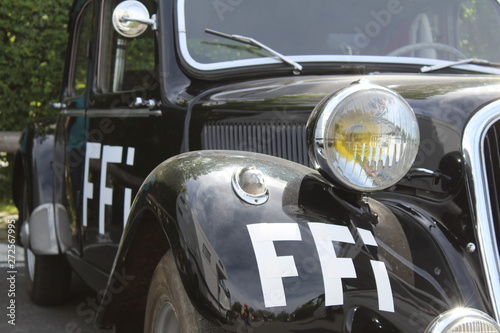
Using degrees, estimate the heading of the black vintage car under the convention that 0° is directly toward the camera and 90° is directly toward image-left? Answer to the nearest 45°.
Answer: approximately 315°
